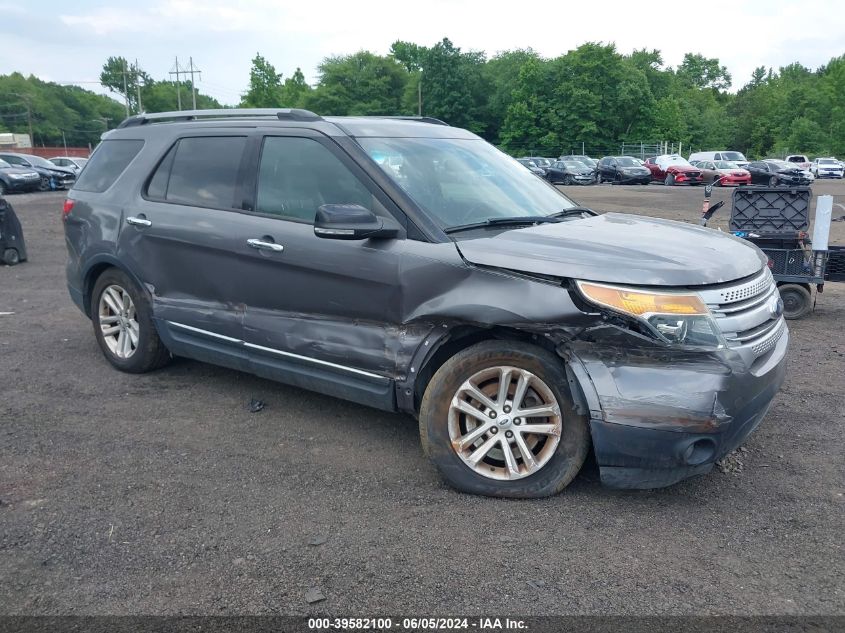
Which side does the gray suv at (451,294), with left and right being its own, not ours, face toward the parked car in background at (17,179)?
back

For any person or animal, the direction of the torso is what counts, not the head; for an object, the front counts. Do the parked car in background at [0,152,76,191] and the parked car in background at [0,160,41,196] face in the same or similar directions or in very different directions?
same or similar directions

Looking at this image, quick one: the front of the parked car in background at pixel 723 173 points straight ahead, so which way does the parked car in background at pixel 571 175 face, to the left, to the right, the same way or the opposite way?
the same way

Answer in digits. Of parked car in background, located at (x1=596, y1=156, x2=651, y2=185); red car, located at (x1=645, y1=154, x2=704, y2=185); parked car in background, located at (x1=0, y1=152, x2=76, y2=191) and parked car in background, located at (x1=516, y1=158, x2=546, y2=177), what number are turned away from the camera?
0

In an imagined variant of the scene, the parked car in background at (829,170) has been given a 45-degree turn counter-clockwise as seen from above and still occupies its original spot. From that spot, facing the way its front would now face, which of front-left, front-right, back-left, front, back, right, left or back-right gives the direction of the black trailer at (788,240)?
right

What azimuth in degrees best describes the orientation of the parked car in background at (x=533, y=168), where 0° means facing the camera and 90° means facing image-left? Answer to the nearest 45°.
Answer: approximately 315°

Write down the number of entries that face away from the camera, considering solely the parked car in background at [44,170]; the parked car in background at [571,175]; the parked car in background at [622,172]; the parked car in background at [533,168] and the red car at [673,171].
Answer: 0

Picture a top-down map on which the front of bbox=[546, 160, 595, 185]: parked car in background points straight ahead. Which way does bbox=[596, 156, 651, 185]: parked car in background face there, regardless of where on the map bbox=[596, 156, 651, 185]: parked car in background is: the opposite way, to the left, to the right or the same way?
the same way

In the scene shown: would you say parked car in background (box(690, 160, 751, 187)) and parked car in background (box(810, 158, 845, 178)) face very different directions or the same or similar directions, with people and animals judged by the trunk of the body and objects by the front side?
same or similar directions

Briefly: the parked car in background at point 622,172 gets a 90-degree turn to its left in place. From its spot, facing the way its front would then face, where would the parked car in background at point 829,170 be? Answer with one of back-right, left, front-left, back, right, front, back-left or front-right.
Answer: front
